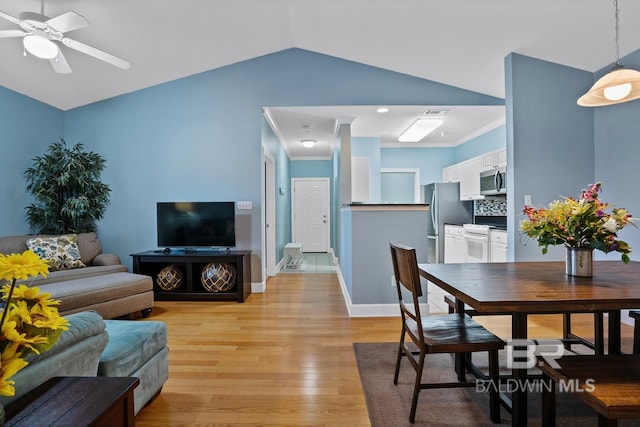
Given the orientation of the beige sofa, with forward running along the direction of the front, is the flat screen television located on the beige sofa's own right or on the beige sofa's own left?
on the beige sofa's own left

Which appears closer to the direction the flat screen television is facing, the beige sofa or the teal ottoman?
the teal ottoman

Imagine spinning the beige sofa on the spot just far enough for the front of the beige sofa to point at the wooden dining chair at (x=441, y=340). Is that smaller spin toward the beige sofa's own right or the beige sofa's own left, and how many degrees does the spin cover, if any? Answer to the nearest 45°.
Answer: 0° — it already faces it

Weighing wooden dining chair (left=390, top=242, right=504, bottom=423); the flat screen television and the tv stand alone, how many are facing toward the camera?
2

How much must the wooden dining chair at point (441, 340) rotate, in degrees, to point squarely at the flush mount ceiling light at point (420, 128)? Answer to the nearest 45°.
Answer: approximately 90° to its left

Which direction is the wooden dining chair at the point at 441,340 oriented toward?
to the viewer's right

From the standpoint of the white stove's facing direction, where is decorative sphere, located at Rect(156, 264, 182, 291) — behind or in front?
in front

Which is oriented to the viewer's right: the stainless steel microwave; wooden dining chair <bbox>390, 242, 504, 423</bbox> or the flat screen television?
the wooden dining chair

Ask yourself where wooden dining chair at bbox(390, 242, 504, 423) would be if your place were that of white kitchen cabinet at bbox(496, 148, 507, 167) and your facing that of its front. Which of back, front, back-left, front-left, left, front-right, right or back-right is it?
front-left

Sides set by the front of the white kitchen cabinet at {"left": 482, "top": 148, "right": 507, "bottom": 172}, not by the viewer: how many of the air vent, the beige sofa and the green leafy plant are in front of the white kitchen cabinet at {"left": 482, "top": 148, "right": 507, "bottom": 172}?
3
